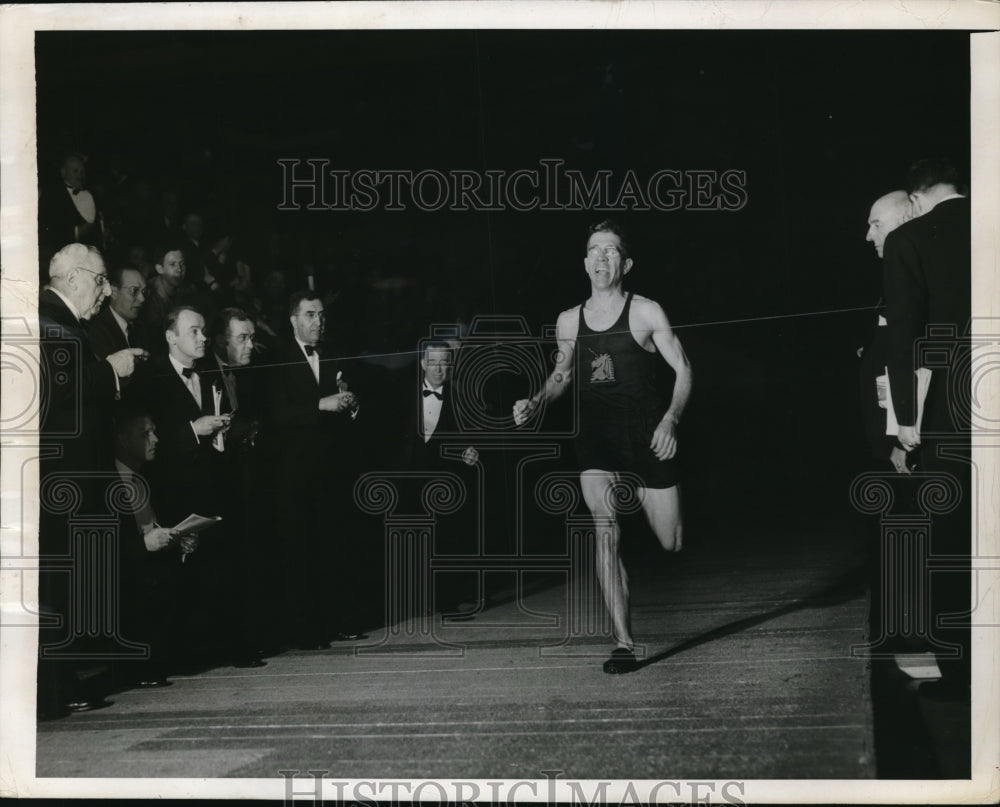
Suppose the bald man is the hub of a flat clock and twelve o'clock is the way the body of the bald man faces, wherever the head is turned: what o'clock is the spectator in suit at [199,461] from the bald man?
The spectator in suit is roughly at 1 o'clock from the bald man.

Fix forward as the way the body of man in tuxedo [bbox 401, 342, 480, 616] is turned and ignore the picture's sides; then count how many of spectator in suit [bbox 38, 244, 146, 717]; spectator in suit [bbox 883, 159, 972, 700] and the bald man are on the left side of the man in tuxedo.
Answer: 2

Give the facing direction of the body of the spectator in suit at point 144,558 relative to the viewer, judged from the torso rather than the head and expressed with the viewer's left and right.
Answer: facing to the right of the viewer

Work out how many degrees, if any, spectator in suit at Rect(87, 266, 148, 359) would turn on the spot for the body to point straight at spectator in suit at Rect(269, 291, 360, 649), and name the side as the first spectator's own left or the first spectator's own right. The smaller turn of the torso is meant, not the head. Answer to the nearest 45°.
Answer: approximately 45° to the first spectator's own left

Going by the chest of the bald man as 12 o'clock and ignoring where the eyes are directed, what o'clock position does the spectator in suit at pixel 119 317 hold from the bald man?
The spectator in suit is roughly at 1 o'clock from the bald man.

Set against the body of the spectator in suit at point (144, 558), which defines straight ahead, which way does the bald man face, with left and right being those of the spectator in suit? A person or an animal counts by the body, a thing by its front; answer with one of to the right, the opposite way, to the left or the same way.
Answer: the opposite way

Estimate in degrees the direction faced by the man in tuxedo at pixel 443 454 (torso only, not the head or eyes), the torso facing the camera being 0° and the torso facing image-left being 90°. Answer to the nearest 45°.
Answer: approximately 0°

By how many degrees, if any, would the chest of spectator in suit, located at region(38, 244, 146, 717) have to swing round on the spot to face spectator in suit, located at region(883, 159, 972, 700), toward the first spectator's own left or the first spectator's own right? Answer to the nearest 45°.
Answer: approximately 45° to the first spectator's own right

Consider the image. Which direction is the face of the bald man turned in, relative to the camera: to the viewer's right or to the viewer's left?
to the viewer's left

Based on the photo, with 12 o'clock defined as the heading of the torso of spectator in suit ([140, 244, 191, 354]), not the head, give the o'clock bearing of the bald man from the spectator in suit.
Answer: The bald man is roughly at 11 o'clock from the spectator in suit.
